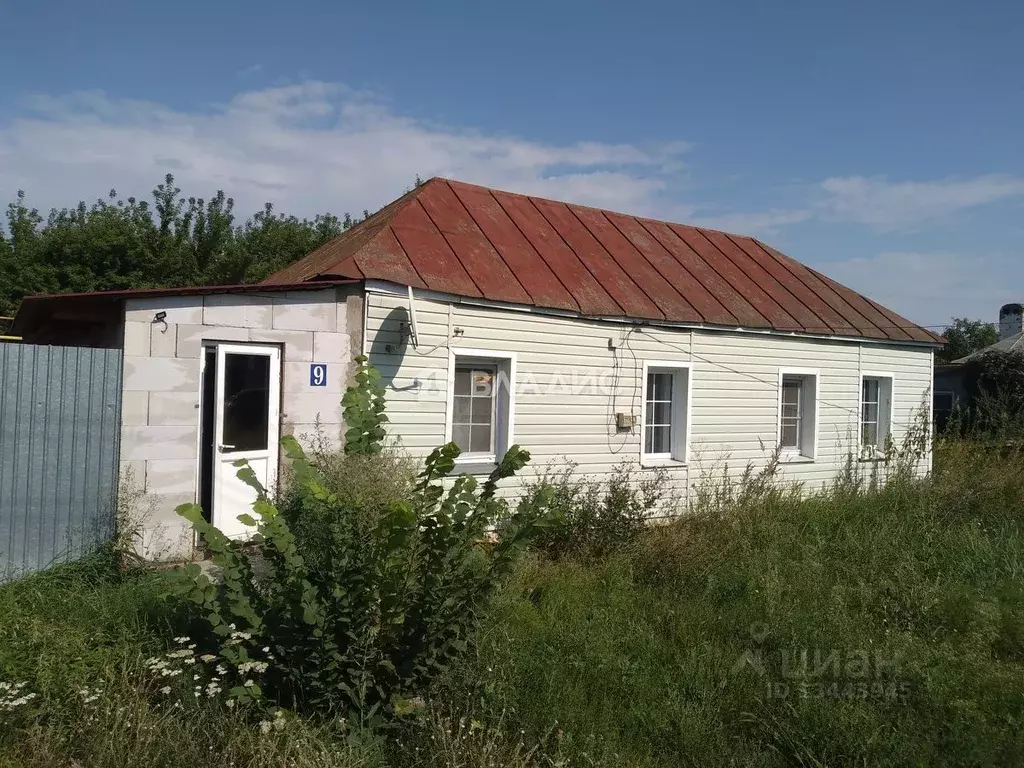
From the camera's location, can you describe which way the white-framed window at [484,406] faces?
facing the viewer and to the right of the viewer

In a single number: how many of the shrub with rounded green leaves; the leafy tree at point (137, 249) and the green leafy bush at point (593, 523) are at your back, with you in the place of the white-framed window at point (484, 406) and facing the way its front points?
1

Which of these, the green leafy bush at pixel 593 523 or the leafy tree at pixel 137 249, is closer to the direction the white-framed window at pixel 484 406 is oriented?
the green leafy bush

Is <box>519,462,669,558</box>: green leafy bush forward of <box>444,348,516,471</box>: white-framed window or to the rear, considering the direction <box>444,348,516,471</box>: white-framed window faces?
forward

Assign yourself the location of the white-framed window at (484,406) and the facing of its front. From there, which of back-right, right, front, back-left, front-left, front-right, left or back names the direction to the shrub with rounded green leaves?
front-right

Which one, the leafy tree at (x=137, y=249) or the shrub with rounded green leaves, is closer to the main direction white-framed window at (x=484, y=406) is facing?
the shrub with rounded green leaves

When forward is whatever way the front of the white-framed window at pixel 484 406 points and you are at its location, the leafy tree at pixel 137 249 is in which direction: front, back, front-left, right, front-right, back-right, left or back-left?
back

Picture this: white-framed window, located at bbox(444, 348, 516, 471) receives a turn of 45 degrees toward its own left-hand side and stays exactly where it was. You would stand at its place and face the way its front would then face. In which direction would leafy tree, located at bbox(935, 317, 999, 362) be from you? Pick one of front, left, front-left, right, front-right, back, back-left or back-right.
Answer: front-left
